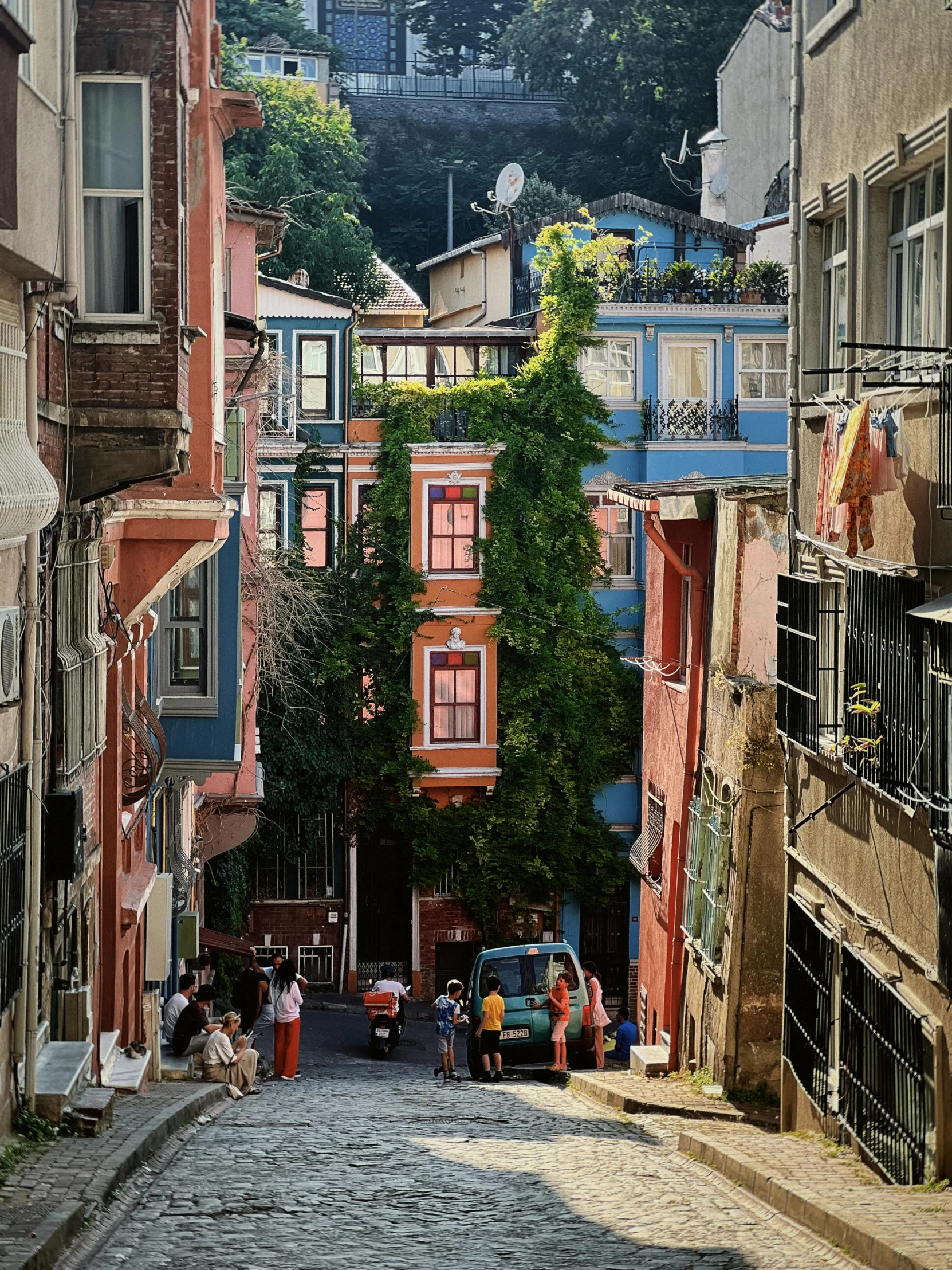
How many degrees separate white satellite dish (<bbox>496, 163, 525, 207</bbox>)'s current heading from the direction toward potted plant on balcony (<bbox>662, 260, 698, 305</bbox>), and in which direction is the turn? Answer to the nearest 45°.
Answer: approximately 90° to its left

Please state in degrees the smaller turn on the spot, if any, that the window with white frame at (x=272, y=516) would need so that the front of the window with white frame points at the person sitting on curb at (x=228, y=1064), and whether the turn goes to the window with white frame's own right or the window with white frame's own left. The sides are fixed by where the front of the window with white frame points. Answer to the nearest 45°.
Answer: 0° — it already faces them

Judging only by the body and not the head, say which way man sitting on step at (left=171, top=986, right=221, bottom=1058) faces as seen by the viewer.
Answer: to the viewer's right

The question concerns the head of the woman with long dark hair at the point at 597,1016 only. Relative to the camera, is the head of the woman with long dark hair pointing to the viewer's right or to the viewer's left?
to the viewer's left

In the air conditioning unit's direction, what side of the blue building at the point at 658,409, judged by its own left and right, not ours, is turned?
front

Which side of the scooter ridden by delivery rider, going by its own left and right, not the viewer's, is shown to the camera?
back

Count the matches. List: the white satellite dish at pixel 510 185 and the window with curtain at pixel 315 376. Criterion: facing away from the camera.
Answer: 0

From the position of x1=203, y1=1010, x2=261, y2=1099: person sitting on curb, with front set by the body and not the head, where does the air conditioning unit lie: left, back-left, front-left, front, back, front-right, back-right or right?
right

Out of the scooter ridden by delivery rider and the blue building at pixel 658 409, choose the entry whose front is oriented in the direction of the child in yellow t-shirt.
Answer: the blue building

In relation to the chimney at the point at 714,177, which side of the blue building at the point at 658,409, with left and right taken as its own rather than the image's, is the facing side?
back

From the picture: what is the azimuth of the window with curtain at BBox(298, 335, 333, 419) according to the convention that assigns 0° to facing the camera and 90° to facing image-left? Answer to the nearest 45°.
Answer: approximately 0°

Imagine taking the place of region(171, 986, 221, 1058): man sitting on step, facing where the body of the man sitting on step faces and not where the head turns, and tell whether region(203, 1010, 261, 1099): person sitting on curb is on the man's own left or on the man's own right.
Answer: on the man's own right

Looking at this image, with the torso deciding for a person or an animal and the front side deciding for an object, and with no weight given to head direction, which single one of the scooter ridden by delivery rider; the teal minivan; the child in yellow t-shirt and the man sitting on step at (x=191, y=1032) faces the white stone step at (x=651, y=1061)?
the man sitting on step
